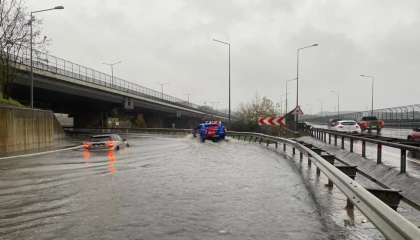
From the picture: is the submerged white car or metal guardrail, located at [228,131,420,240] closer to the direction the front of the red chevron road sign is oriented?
the metal guardrail

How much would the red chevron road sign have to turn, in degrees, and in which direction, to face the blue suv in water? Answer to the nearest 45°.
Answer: approximately 90° to its right

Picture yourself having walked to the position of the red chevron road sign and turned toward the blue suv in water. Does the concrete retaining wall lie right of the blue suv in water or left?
left

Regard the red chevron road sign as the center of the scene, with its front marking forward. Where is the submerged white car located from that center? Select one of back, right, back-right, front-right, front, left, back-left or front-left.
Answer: front-right

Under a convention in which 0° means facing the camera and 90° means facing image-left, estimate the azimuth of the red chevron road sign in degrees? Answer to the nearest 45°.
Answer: approximately 0°

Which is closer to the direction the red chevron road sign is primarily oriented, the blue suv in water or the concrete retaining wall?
the concrete retaining wall

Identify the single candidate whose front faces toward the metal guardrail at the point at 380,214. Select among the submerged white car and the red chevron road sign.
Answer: the red chevron road sign
